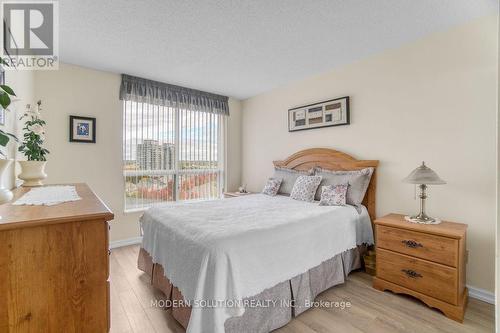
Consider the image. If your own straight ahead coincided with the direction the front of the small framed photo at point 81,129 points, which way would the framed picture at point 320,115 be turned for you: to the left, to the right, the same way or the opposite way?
to the right

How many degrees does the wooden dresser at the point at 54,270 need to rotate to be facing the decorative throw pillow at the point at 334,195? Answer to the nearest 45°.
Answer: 0° — it already faces it

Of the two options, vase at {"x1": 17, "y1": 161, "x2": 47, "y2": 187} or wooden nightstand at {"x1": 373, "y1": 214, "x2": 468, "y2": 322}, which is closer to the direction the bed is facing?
the vase

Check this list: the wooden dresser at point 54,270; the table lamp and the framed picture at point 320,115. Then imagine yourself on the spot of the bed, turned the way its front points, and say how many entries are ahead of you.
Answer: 1

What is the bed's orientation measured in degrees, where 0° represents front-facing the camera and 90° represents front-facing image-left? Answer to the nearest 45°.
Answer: approximately 45°

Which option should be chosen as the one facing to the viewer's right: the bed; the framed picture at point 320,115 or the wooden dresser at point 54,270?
the wooden dresser

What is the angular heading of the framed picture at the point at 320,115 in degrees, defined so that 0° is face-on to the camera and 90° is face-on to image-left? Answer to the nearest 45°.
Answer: approximately 45°

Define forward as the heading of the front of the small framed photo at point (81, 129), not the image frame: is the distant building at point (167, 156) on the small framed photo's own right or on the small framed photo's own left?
on the small framed photo's own left

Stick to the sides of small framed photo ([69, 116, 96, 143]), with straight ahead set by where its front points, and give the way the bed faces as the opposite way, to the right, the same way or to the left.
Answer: to the right

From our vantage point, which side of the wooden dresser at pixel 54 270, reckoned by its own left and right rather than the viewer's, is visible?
right

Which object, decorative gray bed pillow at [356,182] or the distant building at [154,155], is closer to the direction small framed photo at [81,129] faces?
the decorative gray bed pillow
